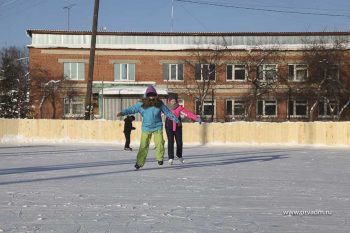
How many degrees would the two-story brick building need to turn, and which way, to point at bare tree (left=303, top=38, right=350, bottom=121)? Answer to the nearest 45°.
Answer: approximately 90° to its left

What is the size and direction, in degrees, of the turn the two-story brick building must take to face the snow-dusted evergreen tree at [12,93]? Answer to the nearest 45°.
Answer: approximately 90° to its right

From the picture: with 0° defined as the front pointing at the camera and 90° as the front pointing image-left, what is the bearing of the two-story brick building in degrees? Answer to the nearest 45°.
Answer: approximately 0°

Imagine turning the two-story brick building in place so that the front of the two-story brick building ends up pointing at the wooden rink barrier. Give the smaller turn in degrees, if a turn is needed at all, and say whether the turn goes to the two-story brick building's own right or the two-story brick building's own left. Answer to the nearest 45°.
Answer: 0° — it already faces it
